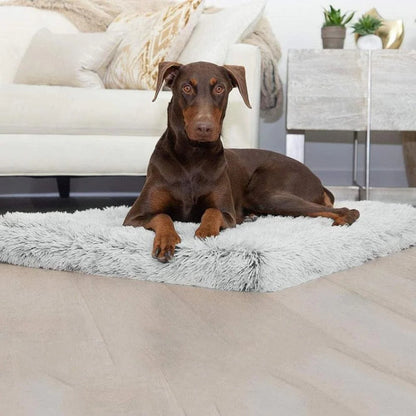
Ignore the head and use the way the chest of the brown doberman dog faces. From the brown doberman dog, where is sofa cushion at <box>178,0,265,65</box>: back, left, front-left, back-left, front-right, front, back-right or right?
back-right

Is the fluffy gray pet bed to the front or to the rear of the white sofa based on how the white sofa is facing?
to the front

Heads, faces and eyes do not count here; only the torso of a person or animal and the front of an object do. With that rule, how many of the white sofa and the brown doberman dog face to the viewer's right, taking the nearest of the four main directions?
0

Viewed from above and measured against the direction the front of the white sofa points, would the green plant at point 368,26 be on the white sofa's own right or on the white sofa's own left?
on the white sofa's own left

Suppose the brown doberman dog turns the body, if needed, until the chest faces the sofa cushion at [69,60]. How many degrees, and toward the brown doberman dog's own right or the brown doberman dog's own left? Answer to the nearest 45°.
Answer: approximately 90° to the brown doberman dog's own right

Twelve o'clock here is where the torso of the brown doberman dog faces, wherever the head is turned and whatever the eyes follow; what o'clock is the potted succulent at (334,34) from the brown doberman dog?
The potted succulent is roughly at 5 o'clock from the brown doberman dog.

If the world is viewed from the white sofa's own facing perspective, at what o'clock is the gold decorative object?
The gold decorative object is roughly at 8 o'clock from the white sofa.

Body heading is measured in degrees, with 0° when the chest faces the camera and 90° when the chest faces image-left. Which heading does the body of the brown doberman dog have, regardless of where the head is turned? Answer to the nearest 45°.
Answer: approximately 45°

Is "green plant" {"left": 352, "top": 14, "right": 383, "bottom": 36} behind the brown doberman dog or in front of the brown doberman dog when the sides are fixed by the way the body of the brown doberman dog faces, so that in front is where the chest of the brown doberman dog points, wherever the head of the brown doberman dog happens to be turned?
behind

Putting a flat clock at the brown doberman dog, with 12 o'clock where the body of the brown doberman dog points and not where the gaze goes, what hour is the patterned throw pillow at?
The patterned throw pillow is roughly at 4 o'clock from the brown doberman dog.
